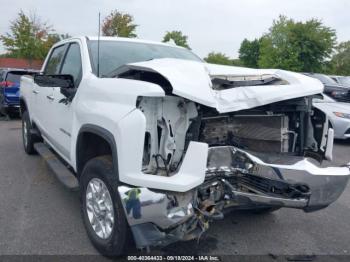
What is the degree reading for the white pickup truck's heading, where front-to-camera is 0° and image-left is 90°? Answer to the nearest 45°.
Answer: approximately 315°

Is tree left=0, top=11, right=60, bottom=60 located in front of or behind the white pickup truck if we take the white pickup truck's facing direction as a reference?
behind

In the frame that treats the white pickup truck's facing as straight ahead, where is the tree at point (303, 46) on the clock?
The tree is roughly at 8 o'clock from the white pickup truck.

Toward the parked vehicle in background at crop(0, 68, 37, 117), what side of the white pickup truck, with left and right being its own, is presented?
back

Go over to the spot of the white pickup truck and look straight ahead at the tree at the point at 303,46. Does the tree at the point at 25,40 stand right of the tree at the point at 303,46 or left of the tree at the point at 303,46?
left
